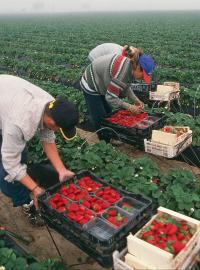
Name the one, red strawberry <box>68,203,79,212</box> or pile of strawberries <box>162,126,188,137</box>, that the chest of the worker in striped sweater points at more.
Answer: the pile of strawberries

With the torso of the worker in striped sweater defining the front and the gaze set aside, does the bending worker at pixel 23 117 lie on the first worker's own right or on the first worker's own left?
on the first worker's own right

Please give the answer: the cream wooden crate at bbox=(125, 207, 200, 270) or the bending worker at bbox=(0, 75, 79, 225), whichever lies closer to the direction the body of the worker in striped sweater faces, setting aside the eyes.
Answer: the cream wooden crate

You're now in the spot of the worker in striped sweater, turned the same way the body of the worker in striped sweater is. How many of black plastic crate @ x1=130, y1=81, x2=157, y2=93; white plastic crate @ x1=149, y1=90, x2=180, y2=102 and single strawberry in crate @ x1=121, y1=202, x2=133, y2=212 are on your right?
1

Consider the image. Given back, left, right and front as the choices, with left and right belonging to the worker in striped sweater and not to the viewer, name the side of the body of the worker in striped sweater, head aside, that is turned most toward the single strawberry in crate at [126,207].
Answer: right

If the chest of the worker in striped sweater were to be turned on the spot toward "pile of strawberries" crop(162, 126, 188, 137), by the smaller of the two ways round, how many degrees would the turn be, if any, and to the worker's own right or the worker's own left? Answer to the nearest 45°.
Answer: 0° — they already face it

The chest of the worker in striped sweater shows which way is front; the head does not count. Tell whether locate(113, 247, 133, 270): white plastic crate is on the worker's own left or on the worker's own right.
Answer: on the worker's own right

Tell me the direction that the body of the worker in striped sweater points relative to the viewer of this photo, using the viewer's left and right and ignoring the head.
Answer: facing to the right of the viewer

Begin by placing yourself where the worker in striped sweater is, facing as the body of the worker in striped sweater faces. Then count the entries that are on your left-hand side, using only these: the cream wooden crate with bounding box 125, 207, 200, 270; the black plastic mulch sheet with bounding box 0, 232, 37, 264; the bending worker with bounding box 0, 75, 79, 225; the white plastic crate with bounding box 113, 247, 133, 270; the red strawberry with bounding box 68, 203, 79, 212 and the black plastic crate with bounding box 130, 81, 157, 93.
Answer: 1

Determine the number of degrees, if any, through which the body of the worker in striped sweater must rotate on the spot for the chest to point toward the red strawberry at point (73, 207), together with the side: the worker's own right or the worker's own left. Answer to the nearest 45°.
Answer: approximately 90° to the worker's own right

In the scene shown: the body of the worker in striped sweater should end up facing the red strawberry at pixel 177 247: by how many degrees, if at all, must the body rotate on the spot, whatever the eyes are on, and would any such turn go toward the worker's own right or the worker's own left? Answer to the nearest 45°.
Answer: approximately 90° to the worker's own right

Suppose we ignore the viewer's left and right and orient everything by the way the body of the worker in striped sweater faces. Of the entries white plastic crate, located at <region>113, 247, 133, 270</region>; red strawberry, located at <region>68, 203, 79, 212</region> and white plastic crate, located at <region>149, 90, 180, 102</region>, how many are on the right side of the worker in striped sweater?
2

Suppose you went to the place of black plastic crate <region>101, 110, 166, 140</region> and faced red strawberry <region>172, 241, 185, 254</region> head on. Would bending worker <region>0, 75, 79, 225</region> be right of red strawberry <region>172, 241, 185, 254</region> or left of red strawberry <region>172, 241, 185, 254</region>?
right

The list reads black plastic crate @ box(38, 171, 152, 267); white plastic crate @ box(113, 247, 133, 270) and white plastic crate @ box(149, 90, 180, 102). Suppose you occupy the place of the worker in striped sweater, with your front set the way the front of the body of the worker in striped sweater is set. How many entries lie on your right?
2
